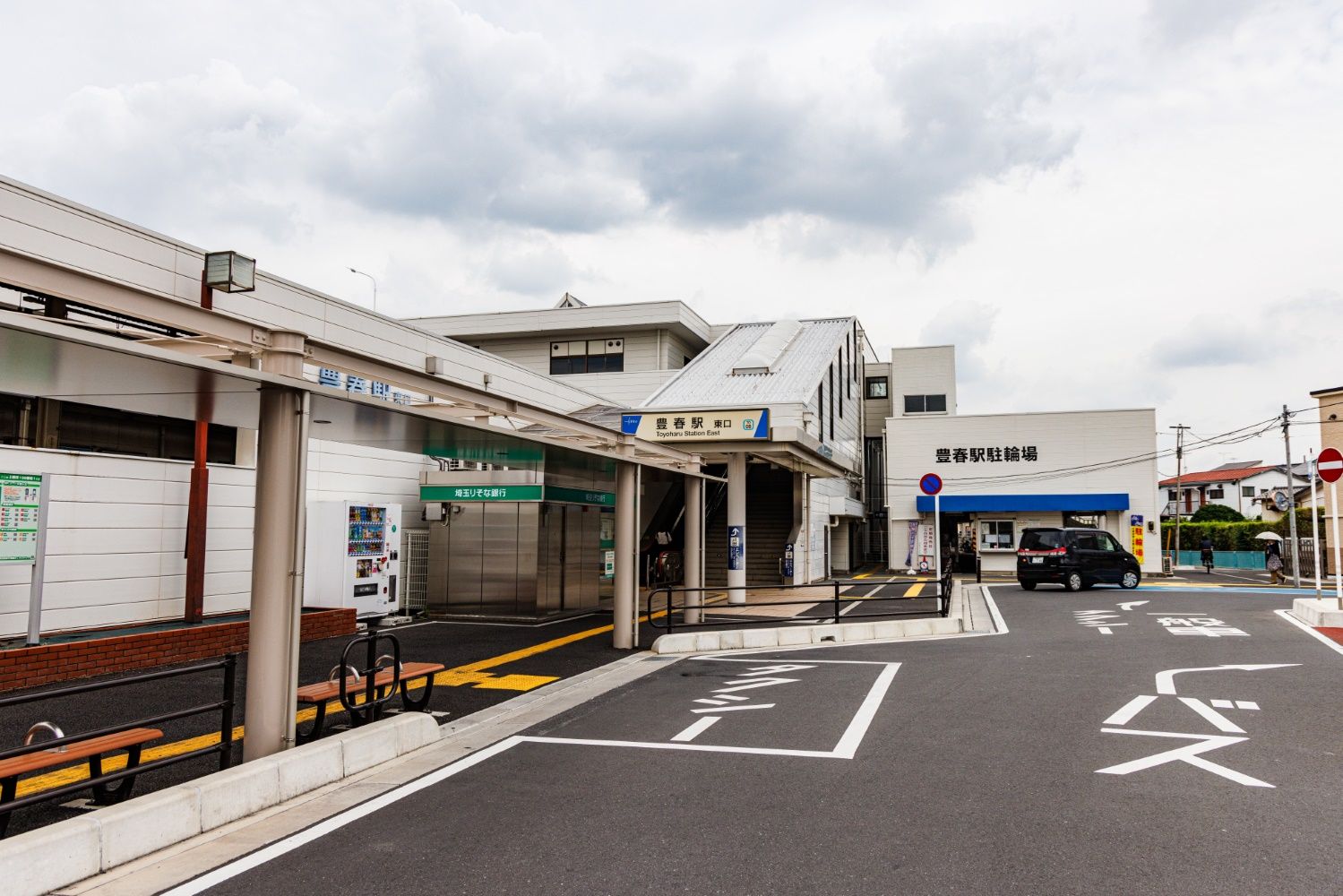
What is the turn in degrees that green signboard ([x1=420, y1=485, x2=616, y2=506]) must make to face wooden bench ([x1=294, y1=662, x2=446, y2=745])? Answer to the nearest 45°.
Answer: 0° — it already faces it

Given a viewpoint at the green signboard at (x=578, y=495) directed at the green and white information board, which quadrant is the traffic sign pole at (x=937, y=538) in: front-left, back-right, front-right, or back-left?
back-left

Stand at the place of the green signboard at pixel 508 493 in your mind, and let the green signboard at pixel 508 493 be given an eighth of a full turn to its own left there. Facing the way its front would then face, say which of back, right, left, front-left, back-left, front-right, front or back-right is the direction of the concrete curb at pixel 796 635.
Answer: front

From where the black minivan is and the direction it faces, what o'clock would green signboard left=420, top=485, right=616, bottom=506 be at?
The green signboard is roughly at 6 o'clock from the black minivan.

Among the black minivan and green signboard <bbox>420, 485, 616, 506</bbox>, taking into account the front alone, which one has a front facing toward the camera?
the green signboard

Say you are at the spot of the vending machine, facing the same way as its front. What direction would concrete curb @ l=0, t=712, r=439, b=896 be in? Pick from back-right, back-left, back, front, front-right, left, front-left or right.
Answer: front-right

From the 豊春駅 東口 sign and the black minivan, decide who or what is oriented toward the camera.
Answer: the 豊春駅 東口 sign

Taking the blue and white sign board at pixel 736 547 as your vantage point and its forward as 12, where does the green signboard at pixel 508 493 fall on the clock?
The green signboard is roughly at 2 o'clock from the blue and white sign board.

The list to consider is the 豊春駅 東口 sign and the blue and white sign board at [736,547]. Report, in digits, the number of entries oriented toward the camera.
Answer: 2

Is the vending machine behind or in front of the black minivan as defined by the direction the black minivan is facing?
behind

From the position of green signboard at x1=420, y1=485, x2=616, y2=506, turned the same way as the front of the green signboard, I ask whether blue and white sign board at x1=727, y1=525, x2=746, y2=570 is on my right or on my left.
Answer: on my left

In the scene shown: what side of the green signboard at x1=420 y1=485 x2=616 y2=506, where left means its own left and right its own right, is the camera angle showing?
front

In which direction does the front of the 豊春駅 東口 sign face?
toward the camera

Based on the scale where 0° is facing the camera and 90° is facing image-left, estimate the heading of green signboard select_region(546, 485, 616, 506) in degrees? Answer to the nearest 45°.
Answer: approximately 315°

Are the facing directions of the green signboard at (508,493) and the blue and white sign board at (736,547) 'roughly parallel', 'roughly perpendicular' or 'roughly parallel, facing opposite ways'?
roughly parallel
